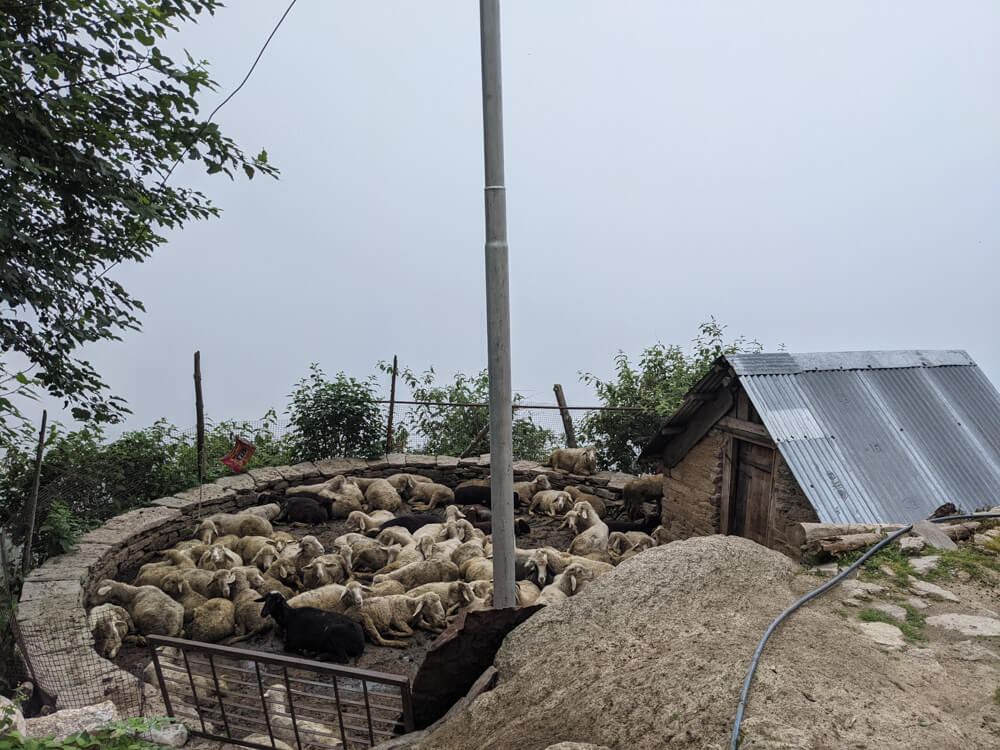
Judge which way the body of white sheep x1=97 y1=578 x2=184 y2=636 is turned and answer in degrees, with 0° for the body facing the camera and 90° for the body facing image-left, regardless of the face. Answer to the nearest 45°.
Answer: approximately 90°

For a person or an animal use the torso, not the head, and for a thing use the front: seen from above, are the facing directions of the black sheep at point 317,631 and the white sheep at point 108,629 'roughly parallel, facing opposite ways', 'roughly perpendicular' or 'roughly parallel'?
roughly perpendicular

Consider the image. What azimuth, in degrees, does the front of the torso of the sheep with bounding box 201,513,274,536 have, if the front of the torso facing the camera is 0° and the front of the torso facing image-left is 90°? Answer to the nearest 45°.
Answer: approximately 90°
